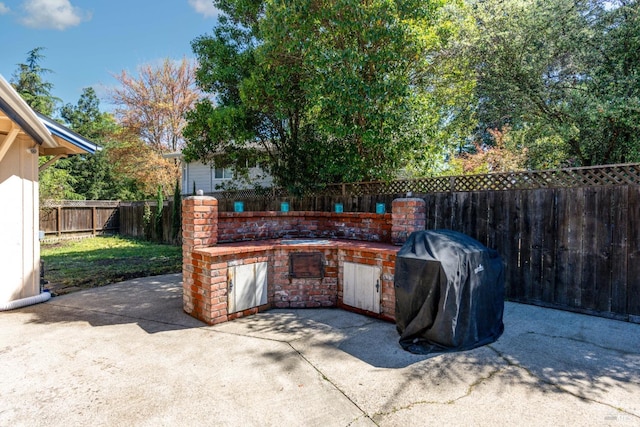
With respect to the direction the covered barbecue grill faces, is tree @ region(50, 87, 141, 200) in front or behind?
behind

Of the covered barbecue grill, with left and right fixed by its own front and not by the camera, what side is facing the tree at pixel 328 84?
back

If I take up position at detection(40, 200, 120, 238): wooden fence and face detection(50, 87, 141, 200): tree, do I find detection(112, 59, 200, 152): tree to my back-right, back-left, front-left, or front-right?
front-right

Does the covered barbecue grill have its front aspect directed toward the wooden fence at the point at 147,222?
no

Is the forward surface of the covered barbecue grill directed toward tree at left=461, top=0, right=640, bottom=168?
no

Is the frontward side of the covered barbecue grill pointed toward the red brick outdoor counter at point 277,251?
no

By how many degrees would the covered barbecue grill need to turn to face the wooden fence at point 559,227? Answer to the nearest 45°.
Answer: approximately 90° to its left

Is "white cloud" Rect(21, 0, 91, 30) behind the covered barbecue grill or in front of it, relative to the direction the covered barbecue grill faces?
behind

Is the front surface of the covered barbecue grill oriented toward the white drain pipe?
no

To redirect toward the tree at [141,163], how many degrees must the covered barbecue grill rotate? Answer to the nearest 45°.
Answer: approximately 180°

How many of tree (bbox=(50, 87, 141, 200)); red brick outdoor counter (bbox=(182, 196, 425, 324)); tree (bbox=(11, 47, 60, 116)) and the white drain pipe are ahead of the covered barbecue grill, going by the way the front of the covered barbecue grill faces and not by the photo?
0
